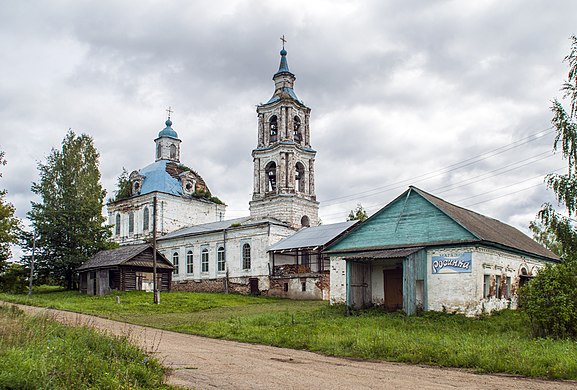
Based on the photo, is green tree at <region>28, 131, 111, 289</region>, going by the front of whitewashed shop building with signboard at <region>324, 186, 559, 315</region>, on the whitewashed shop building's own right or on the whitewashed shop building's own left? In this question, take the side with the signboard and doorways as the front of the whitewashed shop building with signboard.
on the whitewashed shop building's own right

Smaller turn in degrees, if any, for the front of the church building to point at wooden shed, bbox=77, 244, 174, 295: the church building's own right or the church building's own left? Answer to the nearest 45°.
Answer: approximately 90° to the church building's own right

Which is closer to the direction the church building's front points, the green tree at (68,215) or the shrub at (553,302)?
the shrub

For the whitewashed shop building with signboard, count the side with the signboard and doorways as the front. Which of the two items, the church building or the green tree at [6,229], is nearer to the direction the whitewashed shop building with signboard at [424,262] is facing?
the green tree

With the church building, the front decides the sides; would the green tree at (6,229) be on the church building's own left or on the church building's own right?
on the church building's own right

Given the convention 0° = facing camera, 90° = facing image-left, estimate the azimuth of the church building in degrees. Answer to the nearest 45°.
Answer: approximately 315°

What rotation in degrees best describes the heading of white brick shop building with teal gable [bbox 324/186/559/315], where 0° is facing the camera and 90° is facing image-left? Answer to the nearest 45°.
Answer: approximately 45°
